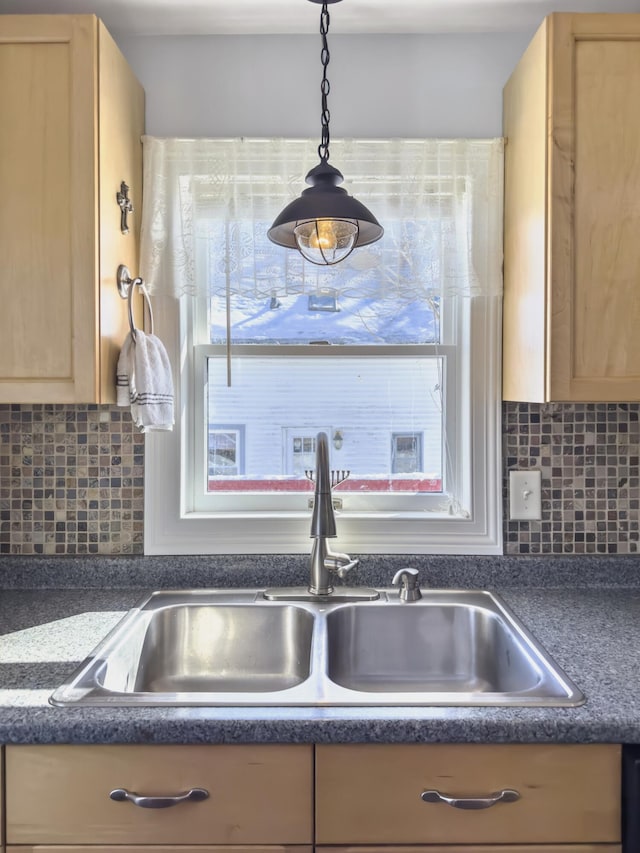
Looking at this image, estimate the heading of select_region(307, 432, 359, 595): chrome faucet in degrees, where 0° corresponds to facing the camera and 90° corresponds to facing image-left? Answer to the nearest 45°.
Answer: approximately 0°

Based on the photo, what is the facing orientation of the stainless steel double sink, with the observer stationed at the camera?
facing the viewer

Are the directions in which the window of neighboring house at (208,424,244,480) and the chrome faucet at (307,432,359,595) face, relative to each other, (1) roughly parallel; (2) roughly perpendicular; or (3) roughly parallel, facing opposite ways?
roughly parallel

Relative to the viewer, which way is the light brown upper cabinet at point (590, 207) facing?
toward the camera

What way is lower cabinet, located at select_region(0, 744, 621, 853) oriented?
toward the camera

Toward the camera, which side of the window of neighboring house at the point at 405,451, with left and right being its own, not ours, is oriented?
front

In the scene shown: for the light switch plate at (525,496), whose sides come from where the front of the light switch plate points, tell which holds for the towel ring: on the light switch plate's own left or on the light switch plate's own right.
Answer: on the light switch plate's own right

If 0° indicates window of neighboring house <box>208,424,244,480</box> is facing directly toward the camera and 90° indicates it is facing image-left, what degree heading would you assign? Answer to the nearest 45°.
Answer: approximately 0°
